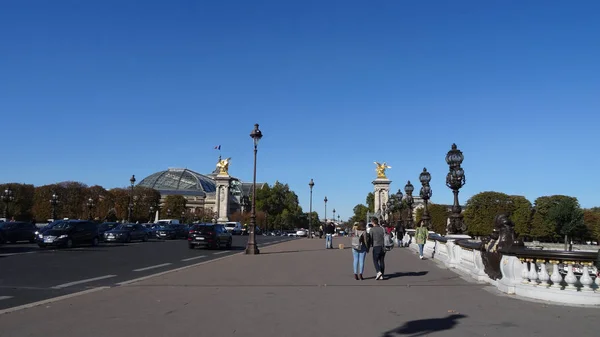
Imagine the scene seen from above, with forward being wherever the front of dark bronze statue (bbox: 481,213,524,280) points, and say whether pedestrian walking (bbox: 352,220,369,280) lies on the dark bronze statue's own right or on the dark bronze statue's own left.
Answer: on the dark bronze statue's own right

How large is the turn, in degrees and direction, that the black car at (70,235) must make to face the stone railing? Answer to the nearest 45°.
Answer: approximately 45° to its left

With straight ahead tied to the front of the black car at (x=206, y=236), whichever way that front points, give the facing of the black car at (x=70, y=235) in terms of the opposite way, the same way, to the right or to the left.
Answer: the opposite way

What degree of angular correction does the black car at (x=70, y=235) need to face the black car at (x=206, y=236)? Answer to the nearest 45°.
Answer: approximately 135° to its left

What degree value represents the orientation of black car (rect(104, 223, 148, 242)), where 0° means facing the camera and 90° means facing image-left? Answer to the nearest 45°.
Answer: approximately 45°

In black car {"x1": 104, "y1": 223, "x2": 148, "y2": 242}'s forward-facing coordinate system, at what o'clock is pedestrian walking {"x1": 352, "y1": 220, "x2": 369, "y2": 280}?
The pedestrian walking is roughly at 10 o'clock from the black car.

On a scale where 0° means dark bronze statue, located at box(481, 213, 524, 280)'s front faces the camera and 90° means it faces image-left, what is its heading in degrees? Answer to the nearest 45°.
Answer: approximately 45°
